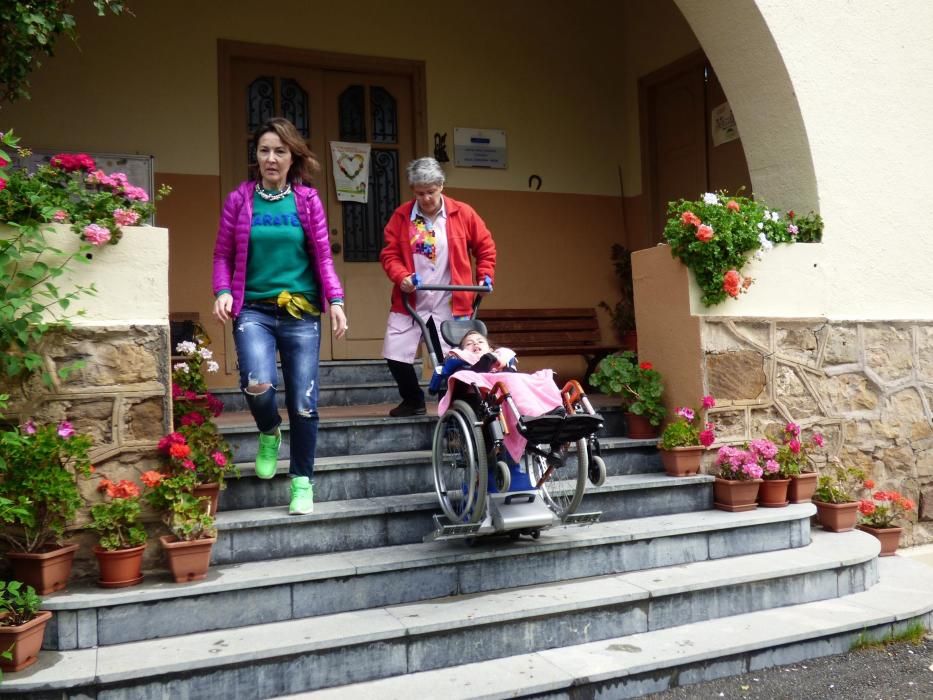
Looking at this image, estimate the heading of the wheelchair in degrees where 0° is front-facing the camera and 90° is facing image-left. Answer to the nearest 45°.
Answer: approximately 315°

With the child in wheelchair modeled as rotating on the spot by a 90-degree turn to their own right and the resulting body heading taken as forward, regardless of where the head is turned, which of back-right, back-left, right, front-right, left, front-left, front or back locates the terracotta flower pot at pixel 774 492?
back

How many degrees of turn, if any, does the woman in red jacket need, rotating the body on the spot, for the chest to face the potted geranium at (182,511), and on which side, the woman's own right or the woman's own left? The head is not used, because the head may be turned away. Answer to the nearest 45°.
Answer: approximately 45° to the woman's own right

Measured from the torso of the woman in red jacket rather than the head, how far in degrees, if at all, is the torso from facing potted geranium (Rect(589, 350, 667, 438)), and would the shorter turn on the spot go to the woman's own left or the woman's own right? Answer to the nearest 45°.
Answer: approximately 90° to the woman's own left

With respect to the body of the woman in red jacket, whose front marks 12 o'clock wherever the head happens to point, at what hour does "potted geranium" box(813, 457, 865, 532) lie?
The potted geranium is roughly at 9 o'clock from the woman in red jacket.

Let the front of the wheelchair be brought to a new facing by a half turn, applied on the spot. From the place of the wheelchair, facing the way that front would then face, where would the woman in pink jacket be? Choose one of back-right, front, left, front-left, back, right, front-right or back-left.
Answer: front-left

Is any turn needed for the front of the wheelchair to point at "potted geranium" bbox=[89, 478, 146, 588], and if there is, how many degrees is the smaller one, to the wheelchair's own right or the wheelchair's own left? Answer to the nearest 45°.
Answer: approximately 135° to the wheelchair's own right

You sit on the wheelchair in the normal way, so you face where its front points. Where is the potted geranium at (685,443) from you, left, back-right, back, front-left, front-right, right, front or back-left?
left

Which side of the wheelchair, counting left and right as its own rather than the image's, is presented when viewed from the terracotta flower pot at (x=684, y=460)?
left

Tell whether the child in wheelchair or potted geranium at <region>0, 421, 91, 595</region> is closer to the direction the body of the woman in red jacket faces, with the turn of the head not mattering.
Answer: the child in wheelchair

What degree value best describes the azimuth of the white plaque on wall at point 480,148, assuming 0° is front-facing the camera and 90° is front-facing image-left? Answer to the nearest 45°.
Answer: approximately 0°

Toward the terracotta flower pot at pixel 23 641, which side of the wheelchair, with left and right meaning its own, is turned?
right
